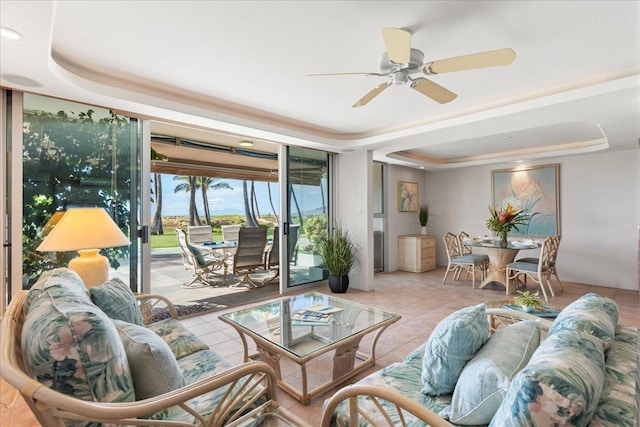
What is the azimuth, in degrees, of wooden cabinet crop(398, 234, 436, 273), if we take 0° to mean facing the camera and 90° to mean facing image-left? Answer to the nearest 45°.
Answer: approximately 315°

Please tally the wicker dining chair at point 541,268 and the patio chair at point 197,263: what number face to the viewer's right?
1

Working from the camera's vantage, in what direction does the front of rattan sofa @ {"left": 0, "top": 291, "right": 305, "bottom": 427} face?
facing away from the viewer and to the right of the viewer

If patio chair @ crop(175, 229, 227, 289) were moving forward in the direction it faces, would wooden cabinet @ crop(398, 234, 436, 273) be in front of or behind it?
in front

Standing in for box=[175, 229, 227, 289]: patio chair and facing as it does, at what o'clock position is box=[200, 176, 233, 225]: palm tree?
The palm tree is roughly at 9 o'clock from the patio chair.

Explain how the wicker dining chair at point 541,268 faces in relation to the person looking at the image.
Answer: facing away from the viewer and to the left of the viewer

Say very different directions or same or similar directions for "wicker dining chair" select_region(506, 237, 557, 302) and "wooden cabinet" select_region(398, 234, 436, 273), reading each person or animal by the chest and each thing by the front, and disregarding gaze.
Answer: very different directions

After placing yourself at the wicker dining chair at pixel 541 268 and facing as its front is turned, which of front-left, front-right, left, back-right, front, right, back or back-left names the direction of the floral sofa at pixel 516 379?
back-left

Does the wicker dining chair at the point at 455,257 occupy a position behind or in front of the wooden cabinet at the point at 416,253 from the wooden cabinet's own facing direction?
in front

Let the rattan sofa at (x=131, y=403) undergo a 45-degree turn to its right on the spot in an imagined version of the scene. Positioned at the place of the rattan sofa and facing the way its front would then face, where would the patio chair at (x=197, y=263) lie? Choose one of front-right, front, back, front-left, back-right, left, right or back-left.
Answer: left

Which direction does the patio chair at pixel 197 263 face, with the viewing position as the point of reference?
facing to the right of the viewer

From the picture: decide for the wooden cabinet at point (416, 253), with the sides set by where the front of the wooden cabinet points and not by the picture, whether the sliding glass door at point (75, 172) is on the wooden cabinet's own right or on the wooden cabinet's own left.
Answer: on the wooden cabinet's own right
